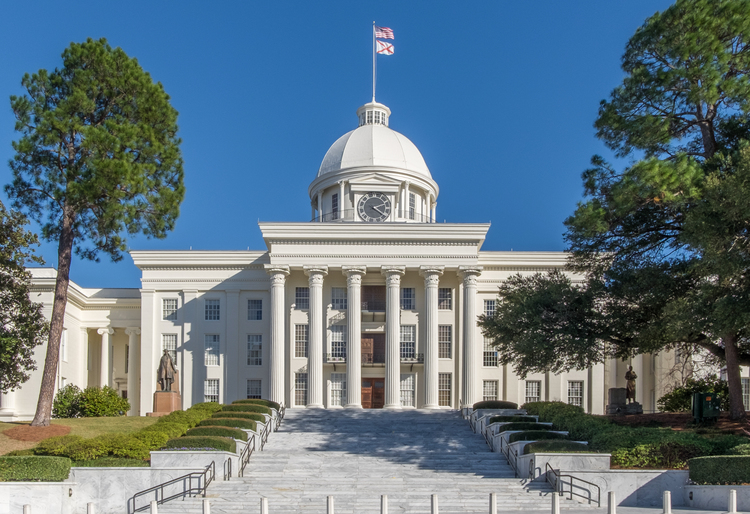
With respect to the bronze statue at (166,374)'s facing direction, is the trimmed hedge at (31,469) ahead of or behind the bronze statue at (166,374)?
ahead

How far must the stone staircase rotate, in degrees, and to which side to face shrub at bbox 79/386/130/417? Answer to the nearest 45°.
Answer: approximately 135° to its right

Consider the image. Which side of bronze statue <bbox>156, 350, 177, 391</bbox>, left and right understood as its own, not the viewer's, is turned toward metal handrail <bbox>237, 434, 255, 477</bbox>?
front

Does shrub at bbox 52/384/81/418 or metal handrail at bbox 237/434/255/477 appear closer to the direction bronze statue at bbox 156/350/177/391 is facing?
the metal handrail

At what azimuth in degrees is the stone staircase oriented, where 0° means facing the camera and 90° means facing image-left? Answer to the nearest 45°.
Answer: approximately 0°

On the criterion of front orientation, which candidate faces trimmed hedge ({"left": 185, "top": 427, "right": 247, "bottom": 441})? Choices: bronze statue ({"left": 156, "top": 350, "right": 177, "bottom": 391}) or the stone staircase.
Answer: the bronze statue

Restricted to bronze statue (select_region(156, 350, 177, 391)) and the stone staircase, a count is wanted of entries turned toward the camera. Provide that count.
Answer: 2

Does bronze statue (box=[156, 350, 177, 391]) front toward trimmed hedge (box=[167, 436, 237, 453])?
yes

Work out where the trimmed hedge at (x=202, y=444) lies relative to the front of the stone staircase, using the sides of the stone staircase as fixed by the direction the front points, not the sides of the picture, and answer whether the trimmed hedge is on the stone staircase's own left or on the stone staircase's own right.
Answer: on the stone staircase's own right
